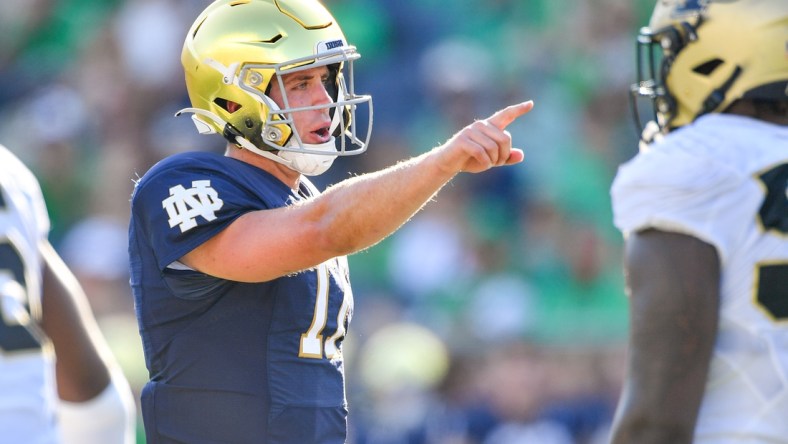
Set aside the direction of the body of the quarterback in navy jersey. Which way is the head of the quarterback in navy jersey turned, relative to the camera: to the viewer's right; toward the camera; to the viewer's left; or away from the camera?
to the viewer's right

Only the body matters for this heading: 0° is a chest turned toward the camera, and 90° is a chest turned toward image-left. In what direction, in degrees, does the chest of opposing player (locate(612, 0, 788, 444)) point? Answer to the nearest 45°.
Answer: approximately 135°

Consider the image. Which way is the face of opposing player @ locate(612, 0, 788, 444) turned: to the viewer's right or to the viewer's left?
to the viewer's left

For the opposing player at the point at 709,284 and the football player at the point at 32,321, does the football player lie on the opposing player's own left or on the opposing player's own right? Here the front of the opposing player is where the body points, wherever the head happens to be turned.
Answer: on the opposing player's own left
